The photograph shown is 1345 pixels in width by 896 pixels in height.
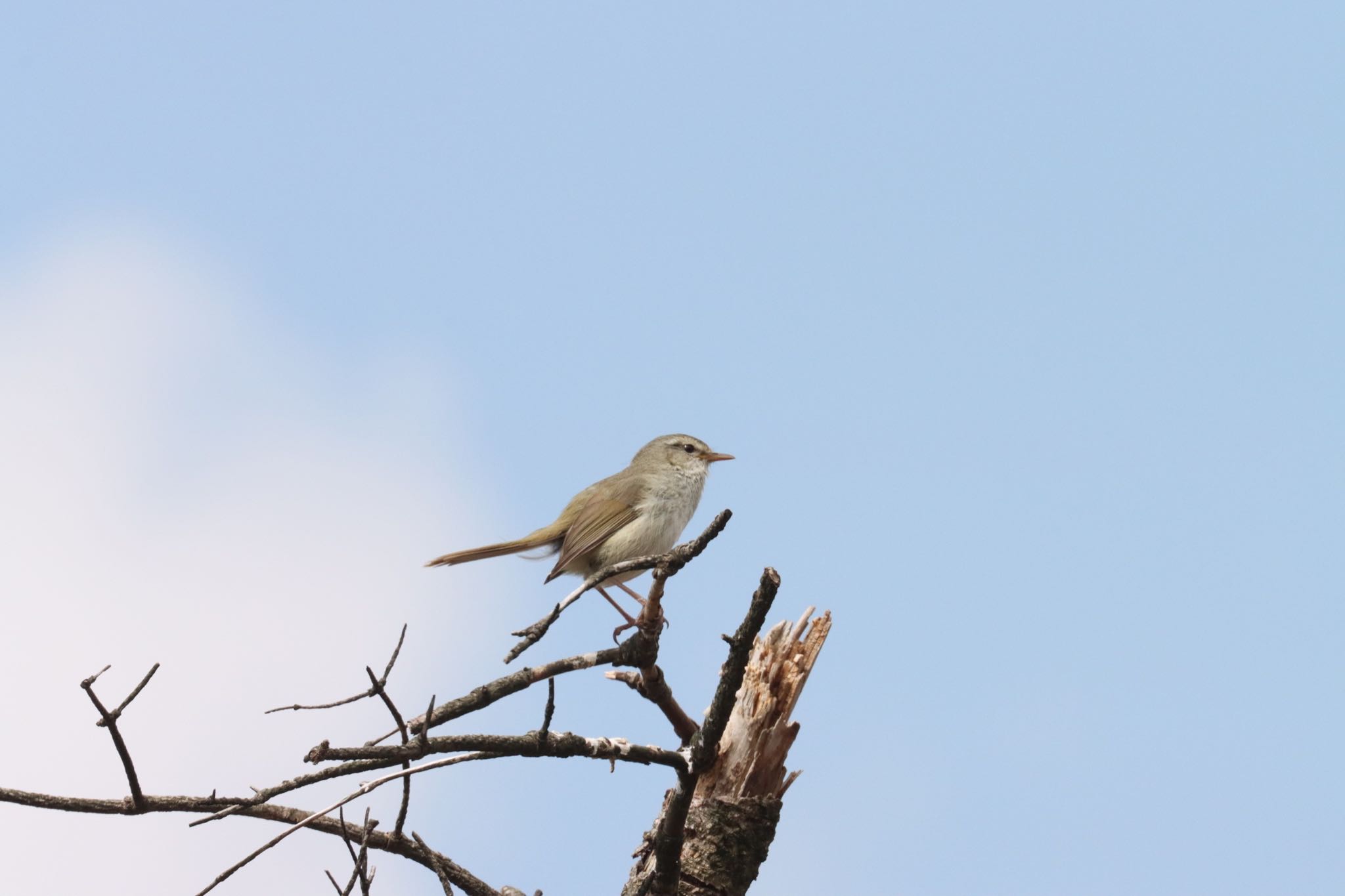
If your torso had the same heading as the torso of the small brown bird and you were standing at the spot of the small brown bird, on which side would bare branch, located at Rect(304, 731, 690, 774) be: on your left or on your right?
on your right

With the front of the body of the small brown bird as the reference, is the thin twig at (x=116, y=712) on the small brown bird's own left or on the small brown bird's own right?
on the small brown bird's own right

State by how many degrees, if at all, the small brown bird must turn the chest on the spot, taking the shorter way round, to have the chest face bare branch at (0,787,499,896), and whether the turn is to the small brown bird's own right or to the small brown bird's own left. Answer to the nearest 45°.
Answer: approximately 135° to the small brown bird's own right

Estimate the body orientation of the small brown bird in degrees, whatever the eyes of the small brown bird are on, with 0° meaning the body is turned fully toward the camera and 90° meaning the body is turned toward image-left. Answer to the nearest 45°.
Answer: approximately 270°
